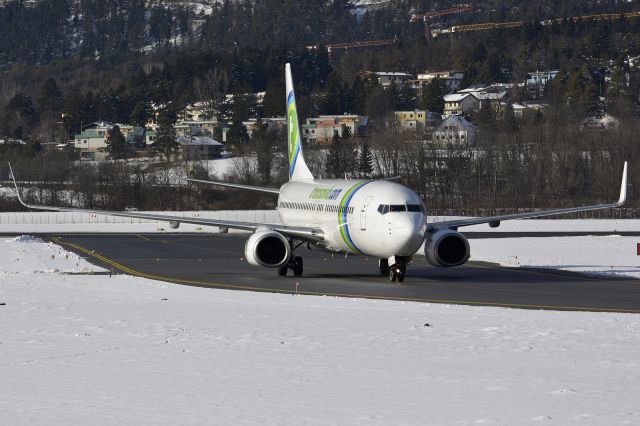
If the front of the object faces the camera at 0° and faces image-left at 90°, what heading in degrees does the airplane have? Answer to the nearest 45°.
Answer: approximately 0°
